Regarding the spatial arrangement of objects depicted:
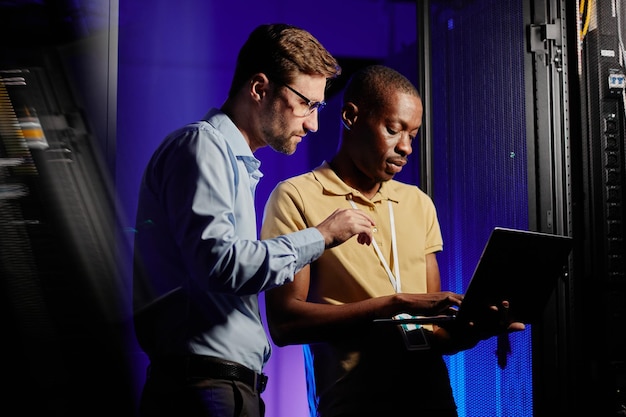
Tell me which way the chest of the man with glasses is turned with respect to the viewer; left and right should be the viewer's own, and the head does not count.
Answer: facing to the right of the viewer
